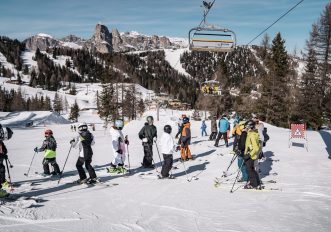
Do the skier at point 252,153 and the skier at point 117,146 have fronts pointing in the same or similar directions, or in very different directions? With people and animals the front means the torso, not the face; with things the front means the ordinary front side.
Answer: very different directions

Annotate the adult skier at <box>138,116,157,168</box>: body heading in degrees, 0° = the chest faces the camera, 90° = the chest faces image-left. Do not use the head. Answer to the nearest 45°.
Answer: approximately 315°

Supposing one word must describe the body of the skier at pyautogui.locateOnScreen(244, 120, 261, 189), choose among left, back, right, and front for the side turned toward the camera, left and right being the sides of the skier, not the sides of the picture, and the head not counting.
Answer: left

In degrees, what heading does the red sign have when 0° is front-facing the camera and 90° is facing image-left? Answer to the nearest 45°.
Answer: approximately 0°

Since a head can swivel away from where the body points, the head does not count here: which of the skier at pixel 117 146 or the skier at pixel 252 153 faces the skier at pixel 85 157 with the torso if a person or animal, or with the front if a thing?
the skier at pixel 252 153

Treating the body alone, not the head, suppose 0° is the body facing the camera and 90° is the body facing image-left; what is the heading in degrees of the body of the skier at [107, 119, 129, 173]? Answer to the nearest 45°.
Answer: approximately 270°

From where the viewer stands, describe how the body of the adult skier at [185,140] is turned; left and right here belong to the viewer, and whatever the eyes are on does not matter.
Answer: facing to the left of the viewer

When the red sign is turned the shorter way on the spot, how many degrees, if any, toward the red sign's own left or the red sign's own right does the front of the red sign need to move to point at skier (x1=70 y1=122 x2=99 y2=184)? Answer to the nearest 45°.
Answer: approximately 45° to the red sign's own right

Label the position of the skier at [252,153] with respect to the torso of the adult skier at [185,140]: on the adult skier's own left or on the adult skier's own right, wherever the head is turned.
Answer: on the adult skier's own left
